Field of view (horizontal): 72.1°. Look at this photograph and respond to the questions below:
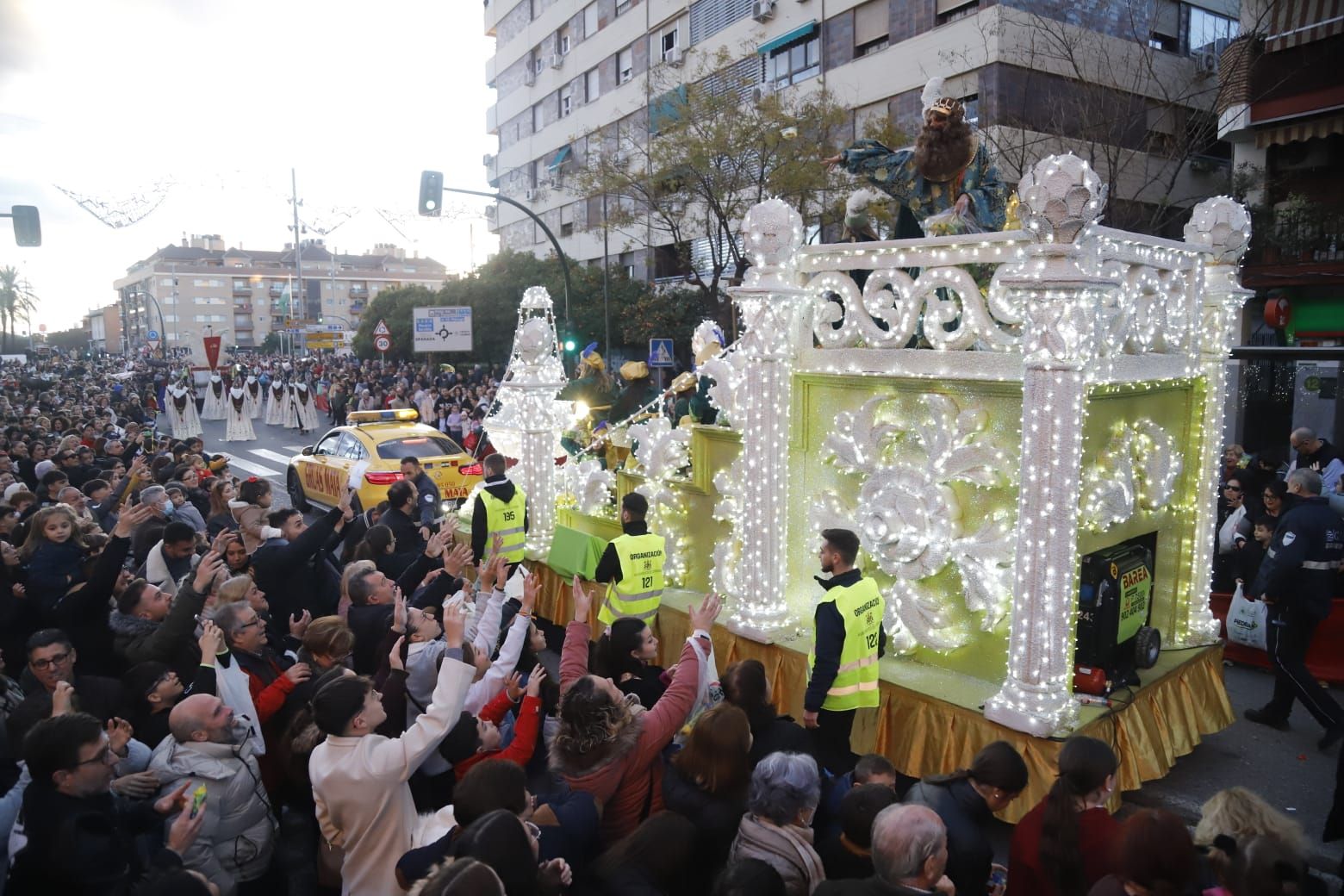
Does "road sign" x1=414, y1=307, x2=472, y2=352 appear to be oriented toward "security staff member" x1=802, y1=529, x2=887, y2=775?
yes

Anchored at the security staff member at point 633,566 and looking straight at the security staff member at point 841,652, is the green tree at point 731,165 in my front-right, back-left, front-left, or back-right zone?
back-left

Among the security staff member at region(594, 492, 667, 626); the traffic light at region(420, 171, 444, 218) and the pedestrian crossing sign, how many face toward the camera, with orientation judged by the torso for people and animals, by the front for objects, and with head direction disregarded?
2

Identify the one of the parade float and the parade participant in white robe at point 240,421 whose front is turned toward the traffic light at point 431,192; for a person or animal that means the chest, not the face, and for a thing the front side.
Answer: the parade float

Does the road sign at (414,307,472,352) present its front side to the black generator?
yes

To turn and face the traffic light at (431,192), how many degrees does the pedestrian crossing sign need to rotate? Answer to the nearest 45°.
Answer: approximately 90° to its right

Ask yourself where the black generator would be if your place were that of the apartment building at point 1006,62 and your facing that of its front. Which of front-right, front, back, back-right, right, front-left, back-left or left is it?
front-left

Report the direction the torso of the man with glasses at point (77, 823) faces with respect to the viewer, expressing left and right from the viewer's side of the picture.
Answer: facing to the right of the viewer
